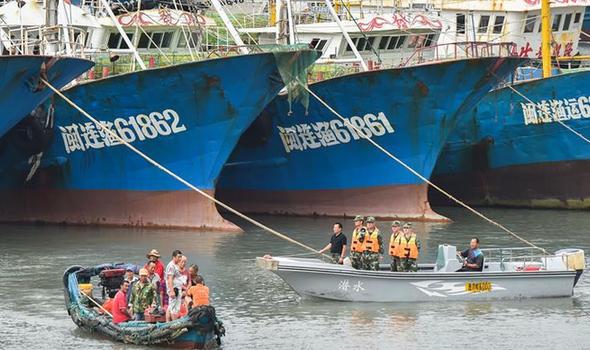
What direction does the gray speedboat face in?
to the viewer's left

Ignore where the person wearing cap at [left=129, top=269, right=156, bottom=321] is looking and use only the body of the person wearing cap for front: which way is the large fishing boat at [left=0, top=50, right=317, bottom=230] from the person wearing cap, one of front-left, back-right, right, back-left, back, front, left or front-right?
back

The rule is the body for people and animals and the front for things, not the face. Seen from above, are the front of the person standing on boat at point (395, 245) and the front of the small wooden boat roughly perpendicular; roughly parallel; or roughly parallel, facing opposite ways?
roughly perpendicular

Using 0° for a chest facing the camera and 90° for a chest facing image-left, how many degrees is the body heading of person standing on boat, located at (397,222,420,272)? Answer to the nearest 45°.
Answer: approximately 0°

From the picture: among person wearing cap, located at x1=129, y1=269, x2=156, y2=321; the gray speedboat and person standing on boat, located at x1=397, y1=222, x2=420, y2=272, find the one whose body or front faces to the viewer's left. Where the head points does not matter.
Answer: the gray speedboat

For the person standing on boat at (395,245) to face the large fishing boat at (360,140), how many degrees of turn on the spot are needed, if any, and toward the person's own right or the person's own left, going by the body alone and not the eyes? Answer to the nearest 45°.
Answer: approximately 135° to the person's own right
